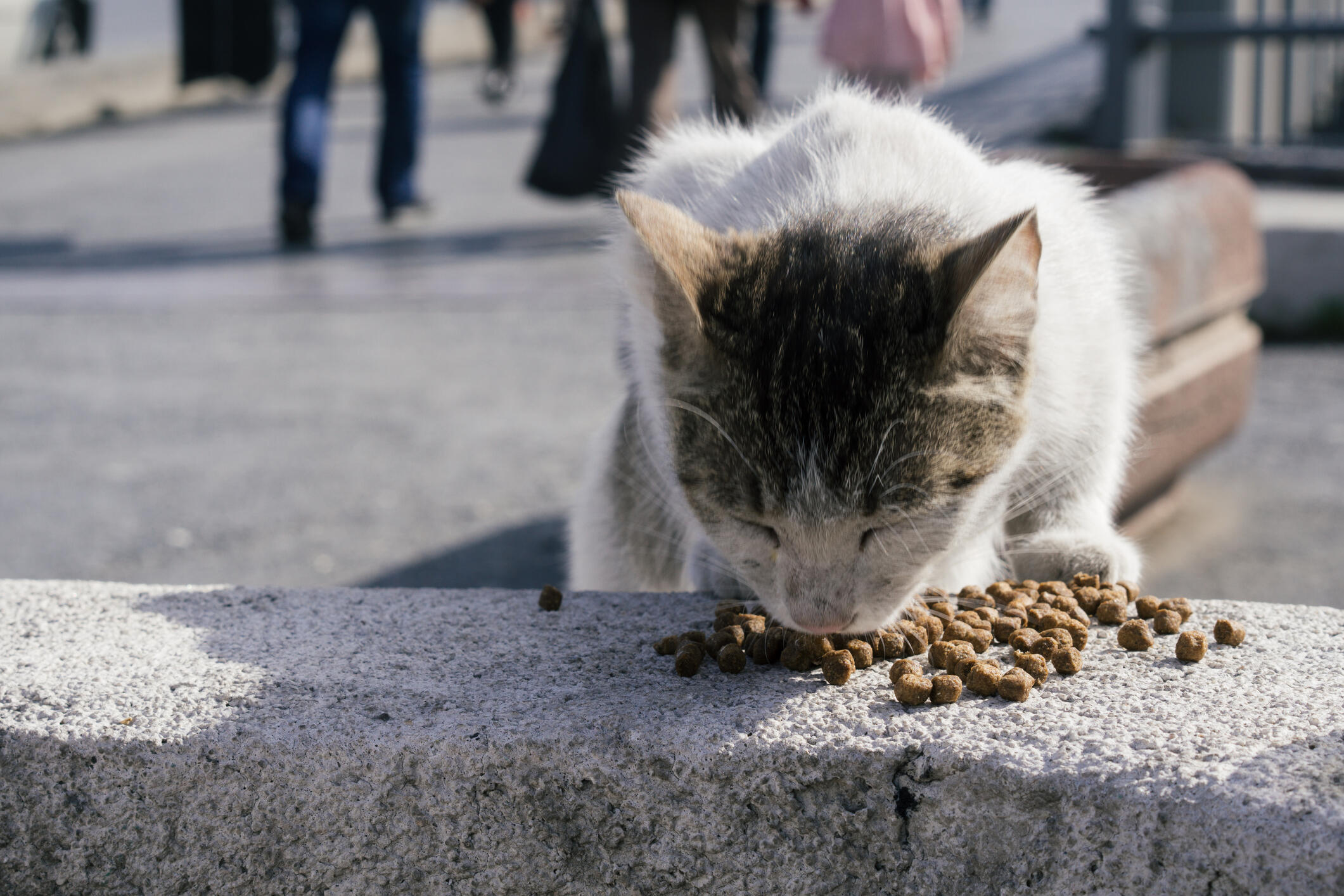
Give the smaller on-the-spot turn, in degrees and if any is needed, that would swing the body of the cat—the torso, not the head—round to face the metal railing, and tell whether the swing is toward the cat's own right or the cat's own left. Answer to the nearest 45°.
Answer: approximately 180°

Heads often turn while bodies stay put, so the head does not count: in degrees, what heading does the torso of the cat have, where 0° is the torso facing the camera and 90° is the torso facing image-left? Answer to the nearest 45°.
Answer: approximately 0°

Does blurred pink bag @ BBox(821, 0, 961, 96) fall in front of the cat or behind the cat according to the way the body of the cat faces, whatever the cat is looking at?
behind
